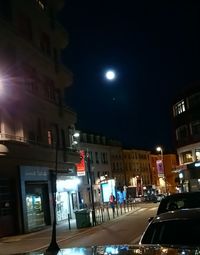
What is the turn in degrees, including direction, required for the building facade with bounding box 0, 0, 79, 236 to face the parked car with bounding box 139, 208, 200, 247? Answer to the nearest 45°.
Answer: approximately 45° to its right

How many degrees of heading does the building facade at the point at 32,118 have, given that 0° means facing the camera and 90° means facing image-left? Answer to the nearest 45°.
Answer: approximately 315°
